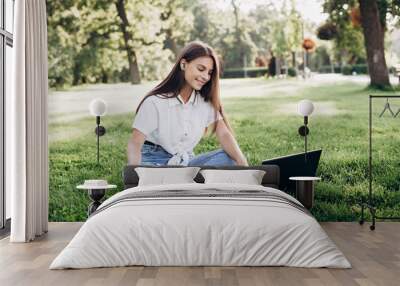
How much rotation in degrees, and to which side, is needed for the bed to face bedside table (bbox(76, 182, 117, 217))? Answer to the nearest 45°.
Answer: approximately 135° to its right

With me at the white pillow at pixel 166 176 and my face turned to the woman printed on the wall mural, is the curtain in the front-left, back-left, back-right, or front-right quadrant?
back-left

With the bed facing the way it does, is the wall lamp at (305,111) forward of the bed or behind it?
behind

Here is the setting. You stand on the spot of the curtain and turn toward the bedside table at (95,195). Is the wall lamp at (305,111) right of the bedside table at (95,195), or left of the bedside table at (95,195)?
right

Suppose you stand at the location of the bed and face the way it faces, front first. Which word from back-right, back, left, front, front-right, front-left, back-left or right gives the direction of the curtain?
back-right

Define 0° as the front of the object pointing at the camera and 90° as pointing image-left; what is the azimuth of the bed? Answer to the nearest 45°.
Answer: approximately 0°

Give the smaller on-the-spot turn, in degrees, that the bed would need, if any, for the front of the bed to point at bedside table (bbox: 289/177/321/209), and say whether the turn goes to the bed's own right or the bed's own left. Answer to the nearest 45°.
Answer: approximately 135° to the bed's own left
